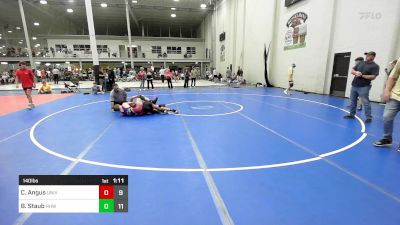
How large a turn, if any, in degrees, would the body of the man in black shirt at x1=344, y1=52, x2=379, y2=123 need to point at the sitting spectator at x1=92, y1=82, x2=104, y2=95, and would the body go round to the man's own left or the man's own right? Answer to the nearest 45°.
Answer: approximately 45° to the man's own right

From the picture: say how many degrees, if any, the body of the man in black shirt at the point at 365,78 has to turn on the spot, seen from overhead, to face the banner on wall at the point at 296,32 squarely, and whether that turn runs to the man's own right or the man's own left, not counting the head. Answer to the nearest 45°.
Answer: approximately 90° to the man's own right

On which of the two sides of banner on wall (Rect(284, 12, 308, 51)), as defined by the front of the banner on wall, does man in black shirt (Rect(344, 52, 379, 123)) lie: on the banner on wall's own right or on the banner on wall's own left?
on the banner on wall's own left

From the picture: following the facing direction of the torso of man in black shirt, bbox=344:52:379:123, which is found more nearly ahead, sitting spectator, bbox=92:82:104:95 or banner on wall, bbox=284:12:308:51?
the sitting spectator

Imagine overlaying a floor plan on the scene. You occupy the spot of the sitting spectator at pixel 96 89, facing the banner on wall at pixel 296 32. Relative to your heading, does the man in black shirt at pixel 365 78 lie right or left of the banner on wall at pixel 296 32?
right

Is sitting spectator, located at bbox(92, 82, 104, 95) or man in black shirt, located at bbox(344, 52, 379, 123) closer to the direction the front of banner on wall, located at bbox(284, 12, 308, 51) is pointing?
the sitting spectator

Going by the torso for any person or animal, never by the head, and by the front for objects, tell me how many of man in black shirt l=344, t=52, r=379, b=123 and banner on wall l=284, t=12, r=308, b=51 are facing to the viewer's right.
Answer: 0

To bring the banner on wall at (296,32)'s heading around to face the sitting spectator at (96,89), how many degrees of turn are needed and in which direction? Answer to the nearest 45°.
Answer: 0° — it already faces them

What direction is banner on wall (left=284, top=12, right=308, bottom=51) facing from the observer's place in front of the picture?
facing the viewer and to the left of the viewer

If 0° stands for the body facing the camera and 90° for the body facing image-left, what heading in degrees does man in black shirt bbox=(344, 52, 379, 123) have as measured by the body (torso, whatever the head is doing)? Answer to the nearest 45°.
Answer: approximately 45°
